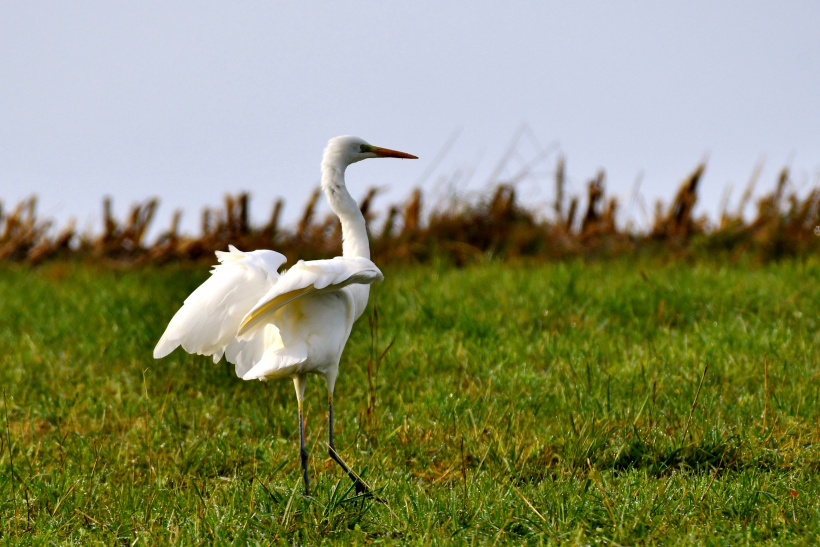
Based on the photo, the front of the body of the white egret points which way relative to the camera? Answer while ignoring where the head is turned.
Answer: to the viewer's right
